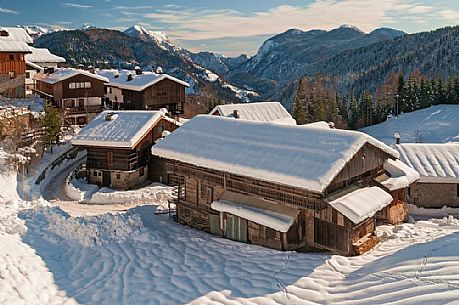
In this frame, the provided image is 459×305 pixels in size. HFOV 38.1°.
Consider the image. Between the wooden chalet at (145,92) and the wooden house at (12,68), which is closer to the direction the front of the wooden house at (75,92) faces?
the wooden chalet

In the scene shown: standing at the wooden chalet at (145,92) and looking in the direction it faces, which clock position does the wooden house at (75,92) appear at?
The wooden house is roughly at 4 o'clock from the wooden chalet.

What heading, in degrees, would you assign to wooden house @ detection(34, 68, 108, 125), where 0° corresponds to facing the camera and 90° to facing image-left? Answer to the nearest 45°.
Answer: approximately 315°

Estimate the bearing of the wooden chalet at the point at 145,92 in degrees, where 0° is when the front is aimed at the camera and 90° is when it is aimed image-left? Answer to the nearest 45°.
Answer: approximately 315°

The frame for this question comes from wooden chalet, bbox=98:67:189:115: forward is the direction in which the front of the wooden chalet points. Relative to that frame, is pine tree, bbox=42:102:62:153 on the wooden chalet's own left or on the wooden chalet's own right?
on the wooden chalet's own right

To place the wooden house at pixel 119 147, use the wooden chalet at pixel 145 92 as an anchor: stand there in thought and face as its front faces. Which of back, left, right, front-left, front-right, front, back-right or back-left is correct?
front-right

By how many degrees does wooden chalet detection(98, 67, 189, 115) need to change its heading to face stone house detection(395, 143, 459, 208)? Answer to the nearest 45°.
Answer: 0° — it already faces it

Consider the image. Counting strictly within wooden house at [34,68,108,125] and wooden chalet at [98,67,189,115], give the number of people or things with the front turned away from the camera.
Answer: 0

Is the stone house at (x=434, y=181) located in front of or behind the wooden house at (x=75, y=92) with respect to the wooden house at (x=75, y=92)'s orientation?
in front
